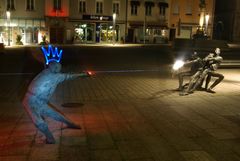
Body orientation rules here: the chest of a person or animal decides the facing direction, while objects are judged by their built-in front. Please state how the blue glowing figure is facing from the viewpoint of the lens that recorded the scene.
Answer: facing to the right of the viewer
